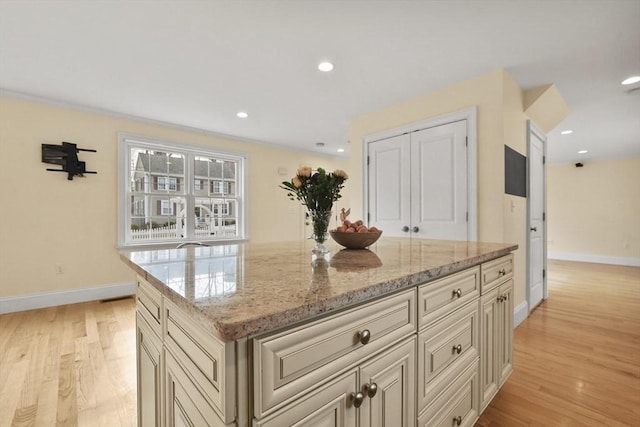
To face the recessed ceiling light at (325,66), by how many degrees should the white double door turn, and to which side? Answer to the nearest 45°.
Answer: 0° — it already faces it

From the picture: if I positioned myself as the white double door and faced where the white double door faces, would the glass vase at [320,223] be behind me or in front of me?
in front

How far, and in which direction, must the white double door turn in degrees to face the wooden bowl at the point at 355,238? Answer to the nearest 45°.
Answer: approximately 45° to its left

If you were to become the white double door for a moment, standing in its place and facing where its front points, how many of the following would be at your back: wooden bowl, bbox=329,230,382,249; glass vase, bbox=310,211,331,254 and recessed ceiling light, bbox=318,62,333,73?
0

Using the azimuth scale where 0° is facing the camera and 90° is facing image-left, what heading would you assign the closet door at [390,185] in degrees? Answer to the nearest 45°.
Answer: approximately 45°

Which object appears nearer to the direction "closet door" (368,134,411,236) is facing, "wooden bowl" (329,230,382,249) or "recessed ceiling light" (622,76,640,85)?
the wooden bowl

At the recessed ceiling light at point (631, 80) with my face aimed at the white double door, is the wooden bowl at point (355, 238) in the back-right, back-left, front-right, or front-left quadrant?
front-left

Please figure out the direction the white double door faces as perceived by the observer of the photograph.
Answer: facing the viewer and to the left of the viewer

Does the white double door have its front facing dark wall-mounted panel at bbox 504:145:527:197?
no

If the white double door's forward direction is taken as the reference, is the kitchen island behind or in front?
in front

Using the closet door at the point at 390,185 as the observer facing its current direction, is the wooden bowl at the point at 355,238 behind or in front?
in front
